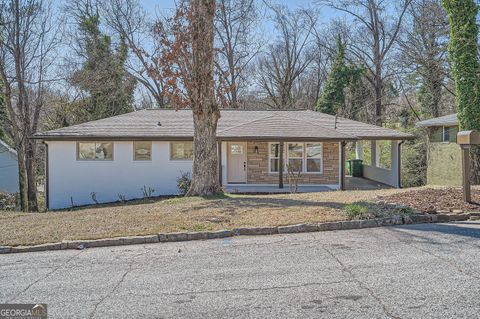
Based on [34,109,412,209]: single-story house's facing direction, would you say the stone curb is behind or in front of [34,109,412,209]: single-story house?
in front

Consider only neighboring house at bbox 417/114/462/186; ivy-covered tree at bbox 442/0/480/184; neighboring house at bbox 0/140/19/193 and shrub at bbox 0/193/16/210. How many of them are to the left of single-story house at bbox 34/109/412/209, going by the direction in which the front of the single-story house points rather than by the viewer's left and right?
2

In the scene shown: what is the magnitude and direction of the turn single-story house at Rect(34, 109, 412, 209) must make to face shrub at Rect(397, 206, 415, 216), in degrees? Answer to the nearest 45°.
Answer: approximately 45° to its left

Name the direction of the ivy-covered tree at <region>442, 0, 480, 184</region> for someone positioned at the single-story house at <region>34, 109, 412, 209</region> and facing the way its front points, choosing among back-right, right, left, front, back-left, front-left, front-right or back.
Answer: left

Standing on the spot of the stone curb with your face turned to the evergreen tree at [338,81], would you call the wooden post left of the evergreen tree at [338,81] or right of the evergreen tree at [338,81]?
right

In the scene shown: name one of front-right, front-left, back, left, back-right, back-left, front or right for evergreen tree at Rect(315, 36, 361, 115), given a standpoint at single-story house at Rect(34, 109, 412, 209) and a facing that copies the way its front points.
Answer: back-left

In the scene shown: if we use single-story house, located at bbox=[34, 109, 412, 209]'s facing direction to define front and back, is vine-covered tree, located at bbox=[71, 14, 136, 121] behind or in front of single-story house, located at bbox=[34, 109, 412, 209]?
behind

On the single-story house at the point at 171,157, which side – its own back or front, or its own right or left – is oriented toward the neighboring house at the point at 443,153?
left

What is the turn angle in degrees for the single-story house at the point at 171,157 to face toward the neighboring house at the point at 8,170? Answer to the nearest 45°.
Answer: approximately 135° to its right

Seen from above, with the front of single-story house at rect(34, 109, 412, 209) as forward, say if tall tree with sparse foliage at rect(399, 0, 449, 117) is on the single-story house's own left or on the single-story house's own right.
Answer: on the single-story house's own left

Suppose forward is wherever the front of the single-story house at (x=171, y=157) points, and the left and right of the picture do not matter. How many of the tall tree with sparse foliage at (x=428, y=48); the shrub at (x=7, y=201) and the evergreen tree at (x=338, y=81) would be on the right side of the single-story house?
1

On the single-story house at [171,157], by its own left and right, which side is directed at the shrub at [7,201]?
right

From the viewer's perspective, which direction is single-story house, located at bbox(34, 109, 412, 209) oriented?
toward the camera

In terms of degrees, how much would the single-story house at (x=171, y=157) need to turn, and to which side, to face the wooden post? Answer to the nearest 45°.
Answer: approximately 45° to its left

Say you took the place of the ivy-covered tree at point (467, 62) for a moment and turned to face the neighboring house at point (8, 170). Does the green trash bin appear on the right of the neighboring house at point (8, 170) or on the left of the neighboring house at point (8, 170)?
right
